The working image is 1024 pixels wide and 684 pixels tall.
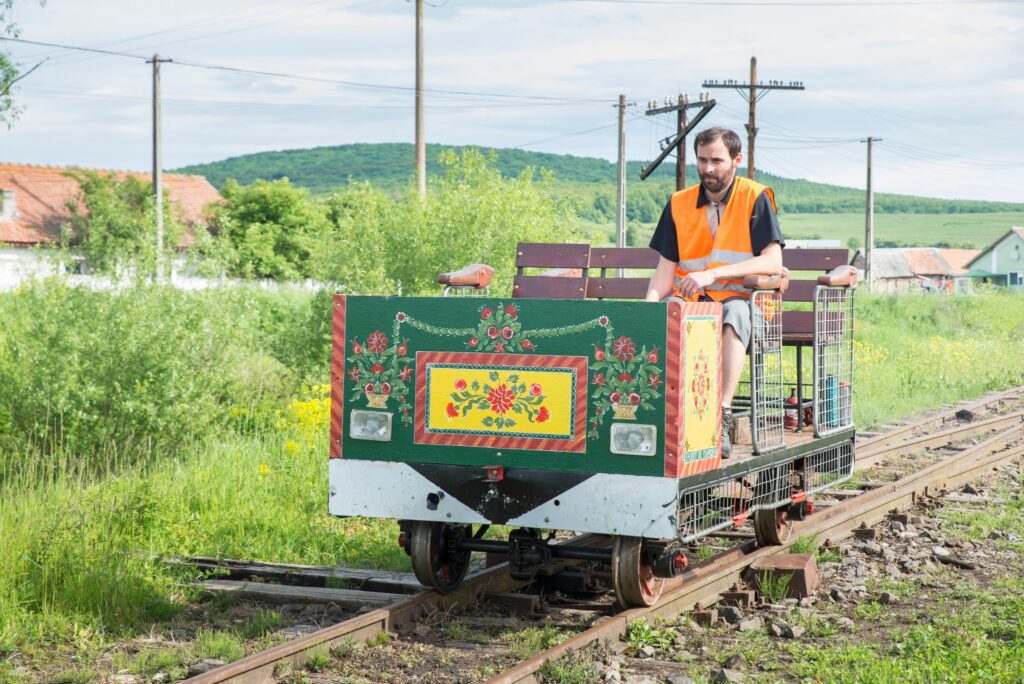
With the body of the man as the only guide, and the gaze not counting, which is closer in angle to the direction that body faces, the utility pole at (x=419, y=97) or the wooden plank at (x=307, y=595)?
the wooden plank

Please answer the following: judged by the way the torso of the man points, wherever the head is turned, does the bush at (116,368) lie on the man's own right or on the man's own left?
on the man's own right

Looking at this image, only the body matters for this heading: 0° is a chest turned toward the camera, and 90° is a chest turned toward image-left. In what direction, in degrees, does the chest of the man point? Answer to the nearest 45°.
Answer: approximately 45°

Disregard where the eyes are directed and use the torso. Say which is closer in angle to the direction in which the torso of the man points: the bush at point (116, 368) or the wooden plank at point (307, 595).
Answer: the wooden plank

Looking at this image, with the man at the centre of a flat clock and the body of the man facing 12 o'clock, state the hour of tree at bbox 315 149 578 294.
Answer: The tree is roughly at 4 o'clock from the man.

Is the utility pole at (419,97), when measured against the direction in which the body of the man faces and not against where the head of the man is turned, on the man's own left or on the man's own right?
on the man's own right

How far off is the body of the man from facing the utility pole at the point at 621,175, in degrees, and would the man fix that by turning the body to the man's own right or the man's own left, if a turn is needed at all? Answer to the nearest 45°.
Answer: approximately 135° to the man's own right

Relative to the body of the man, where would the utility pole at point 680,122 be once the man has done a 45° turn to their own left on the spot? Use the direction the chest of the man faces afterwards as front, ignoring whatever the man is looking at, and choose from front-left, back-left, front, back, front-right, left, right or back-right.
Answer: back

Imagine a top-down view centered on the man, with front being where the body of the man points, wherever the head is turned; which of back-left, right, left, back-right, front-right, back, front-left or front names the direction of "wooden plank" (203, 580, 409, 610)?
front-right
